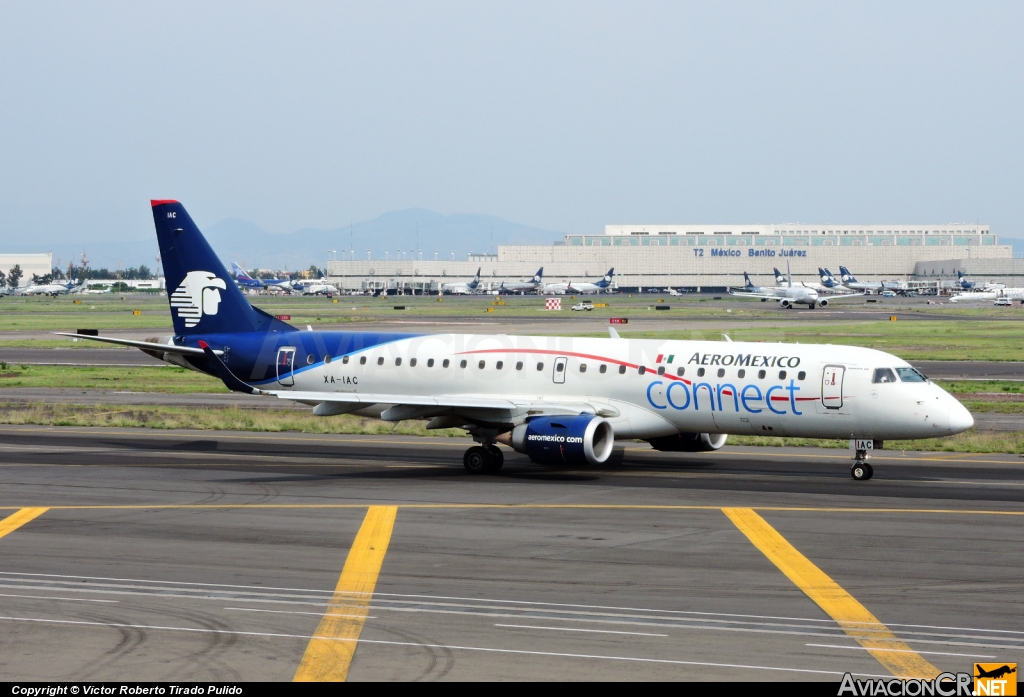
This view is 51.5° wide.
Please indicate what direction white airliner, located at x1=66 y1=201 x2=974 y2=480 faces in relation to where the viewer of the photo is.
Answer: facing the viewer and to the right of the viewer
